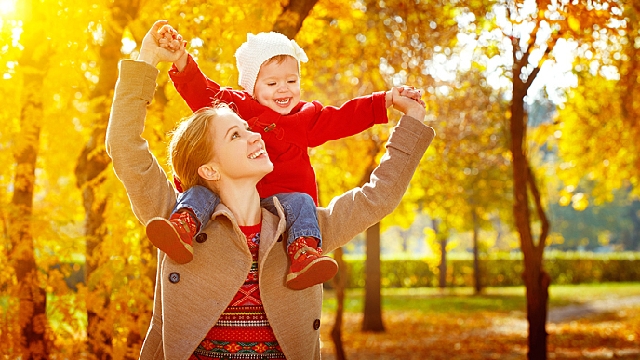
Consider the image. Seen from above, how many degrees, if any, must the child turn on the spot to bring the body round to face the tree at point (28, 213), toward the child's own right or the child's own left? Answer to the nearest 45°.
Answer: approximately 135° to the child's own right

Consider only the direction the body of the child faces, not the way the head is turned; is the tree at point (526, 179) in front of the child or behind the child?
behind

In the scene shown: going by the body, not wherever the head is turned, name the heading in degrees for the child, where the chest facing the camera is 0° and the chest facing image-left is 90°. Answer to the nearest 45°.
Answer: approximately 0°

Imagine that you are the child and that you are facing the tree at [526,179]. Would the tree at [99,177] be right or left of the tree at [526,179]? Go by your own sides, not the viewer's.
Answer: left

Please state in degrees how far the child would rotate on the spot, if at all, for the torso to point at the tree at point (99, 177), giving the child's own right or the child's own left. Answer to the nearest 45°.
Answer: approximately 180°

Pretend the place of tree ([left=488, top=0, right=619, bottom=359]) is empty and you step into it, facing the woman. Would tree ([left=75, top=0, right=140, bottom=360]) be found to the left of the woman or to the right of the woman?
right

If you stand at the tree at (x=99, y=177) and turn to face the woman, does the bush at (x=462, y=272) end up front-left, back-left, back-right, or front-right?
back-left

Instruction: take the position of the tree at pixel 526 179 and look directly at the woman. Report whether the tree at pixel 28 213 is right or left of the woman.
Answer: right

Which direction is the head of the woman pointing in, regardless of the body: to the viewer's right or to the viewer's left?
to the viewer's right

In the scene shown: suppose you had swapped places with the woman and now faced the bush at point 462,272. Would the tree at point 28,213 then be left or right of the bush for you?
left

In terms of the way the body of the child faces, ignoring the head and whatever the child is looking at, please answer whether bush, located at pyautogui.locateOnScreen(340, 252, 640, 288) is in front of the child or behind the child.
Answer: behind
